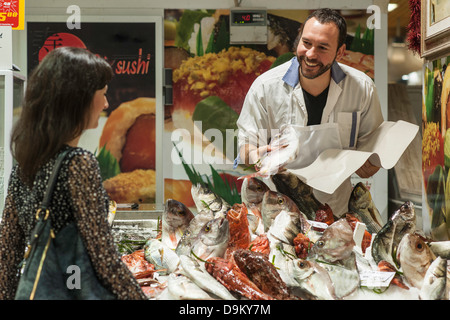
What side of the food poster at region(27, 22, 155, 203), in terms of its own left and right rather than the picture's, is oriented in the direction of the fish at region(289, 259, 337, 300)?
front

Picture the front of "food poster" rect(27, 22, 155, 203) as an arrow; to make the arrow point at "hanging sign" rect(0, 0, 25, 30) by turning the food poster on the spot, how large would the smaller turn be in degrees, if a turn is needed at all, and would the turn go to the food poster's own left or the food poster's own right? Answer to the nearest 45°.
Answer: approximately 45° to the food poster's own right

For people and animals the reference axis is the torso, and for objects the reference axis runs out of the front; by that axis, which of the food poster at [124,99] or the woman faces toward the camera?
the food poster

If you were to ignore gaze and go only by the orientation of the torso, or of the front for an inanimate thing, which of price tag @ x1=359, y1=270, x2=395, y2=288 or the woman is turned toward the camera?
the price tag

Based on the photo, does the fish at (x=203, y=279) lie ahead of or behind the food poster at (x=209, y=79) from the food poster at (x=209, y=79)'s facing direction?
ahead

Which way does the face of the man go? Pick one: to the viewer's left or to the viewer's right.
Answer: to the viewer's left

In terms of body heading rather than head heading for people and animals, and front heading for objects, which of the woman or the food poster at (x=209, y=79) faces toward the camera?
the food poster

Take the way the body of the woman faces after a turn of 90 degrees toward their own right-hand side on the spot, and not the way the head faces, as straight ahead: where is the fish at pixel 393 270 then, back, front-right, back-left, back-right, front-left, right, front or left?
front-left

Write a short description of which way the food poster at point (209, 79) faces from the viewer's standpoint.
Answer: facing the viewer

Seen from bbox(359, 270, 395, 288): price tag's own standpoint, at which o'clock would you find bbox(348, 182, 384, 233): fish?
The fish is roughly at 6 o'clock from the price tag.

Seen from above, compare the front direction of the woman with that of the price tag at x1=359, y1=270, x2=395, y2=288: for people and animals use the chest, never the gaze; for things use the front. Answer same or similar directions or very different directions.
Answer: very different directions

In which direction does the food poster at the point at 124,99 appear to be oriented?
toward the camera

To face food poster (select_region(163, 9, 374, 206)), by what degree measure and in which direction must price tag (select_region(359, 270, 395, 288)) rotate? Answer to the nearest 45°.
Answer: approximately 135° to its right

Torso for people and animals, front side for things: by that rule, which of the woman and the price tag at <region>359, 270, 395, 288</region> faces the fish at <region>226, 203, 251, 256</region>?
the woman

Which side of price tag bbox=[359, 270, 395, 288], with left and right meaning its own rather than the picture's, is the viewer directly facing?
front

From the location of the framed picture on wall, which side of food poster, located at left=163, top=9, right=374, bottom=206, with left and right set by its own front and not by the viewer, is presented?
left
